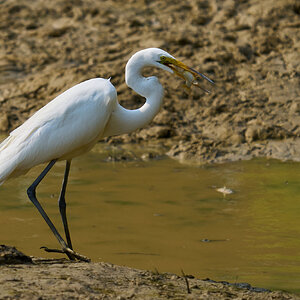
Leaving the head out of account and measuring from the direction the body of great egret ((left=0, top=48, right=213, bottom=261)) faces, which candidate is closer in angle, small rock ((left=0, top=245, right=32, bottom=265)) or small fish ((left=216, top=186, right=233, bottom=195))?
the small fish

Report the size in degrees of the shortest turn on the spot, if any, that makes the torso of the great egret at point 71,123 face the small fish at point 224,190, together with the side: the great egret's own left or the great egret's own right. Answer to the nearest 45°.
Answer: approximately 45° to the great egret's own left

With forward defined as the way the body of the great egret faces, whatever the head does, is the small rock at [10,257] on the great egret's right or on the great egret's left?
on the great egret's right

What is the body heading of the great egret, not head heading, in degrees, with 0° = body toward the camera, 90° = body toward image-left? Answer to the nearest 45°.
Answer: approximately 270°
